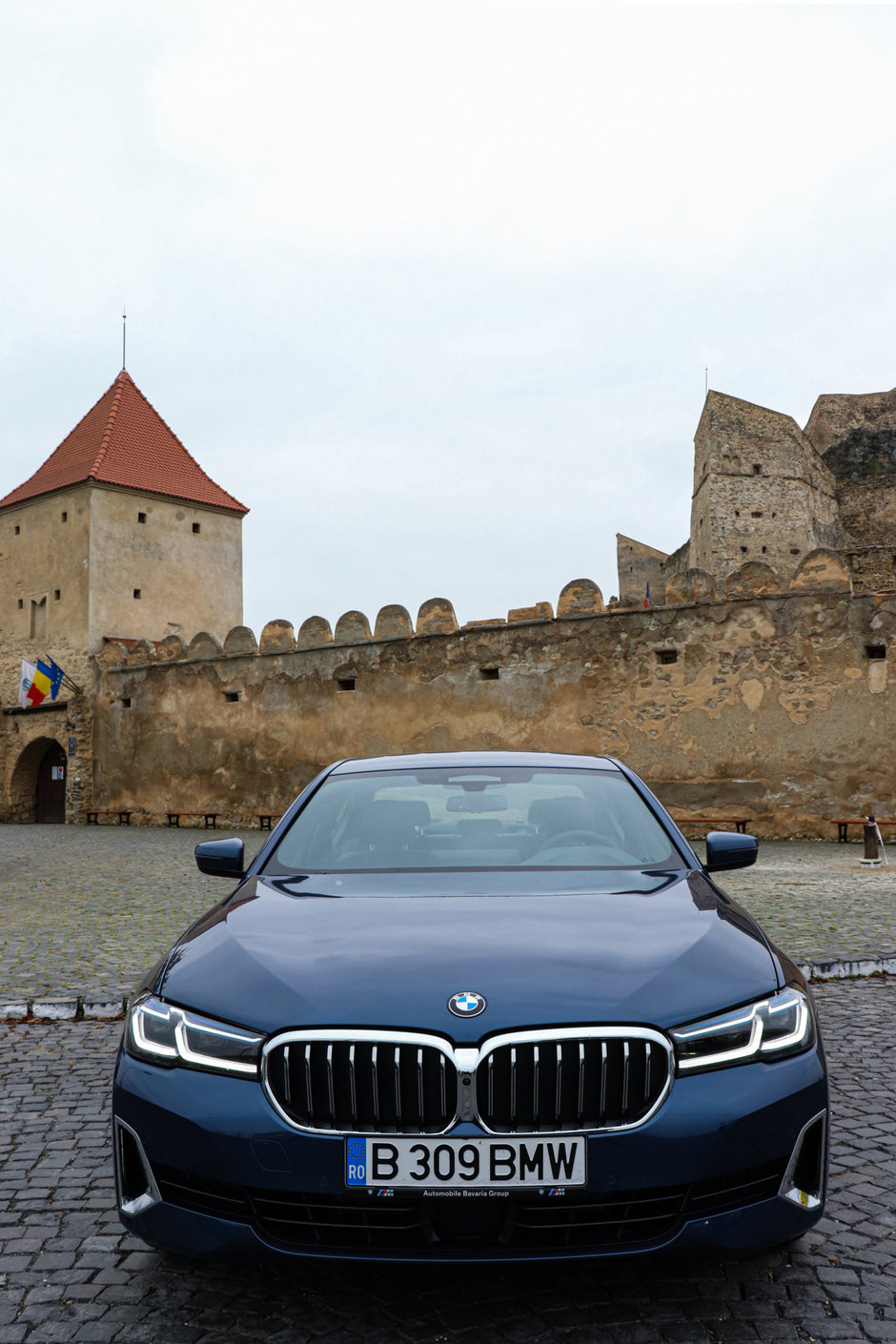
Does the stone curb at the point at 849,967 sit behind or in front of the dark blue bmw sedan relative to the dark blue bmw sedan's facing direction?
behind

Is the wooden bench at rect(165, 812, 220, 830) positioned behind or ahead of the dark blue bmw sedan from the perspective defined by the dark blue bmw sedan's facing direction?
behind

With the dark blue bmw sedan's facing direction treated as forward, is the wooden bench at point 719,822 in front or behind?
behind

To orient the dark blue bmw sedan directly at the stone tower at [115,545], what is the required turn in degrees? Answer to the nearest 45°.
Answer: approximately 180°

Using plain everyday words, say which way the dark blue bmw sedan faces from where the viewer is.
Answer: facing the viewer

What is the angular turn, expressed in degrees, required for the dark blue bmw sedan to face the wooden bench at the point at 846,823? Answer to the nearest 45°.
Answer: approximately 135° to its left

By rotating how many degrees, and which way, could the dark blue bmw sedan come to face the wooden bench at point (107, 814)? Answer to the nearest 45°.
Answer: approximately 180°

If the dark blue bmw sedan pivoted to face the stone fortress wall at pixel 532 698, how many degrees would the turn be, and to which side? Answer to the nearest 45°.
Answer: approximately 180°

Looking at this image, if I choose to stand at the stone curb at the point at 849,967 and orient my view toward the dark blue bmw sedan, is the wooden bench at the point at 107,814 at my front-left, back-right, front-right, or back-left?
back-right

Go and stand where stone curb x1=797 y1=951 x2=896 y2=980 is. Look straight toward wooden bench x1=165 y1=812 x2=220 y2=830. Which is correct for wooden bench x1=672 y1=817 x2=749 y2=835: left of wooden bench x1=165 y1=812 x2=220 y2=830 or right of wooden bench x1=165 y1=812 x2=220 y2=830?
right

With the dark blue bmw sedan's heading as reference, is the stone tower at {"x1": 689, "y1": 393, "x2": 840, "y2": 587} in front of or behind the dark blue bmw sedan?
behind
